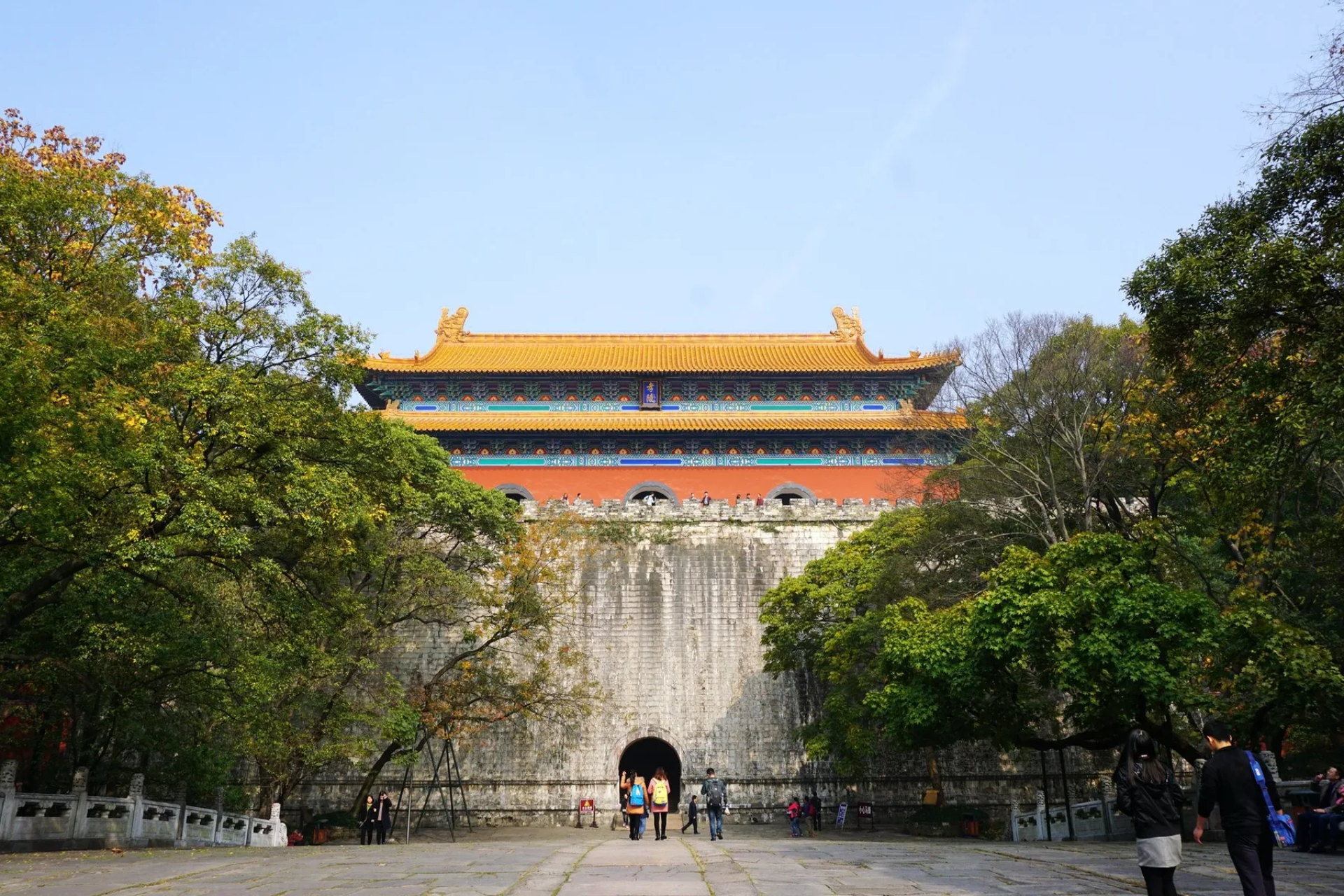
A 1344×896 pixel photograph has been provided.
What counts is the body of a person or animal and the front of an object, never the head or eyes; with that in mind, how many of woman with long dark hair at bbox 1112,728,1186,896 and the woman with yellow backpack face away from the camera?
2

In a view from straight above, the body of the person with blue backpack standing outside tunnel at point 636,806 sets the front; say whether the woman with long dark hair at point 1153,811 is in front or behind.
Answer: behind

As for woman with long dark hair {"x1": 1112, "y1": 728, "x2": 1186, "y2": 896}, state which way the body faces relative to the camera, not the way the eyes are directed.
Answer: away from the camera

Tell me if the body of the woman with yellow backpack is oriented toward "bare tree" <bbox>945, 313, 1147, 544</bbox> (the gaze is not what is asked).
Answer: no

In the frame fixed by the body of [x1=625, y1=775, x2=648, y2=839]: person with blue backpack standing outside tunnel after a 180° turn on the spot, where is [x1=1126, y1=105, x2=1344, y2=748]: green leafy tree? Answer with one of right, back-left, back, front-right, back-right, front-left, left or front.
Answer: front-left

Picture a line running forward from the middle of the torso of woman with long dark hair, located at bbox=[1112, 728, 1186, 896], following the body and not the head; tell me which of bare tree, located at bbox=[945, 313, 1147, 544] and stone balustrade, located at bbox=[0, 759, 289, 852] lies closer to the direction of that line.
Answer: the bare tree

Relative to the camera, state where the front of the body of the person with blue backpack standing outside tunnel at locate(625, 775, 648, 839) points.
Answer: away from the camera

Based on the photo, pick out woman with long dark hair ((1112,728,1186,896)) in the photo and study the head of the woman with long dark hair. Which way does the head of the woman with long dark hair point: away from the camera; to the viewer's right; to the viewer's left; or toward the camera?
away from the camera

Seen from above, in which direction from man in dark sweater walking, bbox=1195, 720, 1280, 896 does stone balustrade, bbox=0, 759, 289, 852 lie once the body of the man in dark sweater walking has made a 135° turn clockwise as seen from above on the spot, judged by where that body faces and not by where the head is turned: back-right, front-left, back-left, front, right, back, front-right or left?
back

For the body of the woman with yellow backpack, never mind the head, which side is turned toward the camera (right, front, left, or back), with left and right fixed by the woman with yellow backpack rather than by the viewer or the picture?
back

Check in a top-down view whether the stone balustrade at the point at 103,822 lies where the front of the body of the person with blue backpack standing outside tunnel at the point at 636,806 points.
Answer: no

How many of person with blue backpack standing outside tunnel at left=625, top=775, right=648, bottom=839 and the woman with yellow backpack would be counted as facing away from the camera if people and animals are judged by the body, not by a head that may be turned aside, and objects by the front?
2

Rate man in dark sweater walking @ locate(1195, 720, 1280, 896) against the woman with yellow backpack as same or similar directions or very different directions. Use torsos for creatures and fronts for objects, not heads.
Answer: same or similar directions

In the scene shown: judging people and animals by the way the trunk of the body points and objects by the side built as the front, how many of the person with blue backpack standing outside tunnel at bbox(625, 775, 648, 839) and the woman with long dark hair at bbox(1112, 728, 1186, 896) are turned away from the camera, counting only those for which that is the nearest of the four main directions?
2

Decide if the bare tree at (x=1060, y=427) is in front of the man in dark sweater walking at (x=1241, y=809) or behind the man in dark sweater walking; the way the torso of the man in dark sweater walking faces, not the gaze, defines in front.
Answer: in front

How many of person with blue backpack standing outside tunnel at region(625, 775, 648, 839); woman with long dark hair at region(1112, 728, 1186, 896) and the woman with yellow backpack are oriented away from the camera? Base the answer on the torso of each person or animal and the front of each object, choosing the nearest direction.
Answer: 3

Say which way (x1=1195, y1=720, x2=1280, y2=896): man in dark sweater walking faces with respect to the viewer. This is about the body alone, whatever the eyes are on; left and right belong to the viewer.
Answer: facing away from the viewer and to the left of the viewer
